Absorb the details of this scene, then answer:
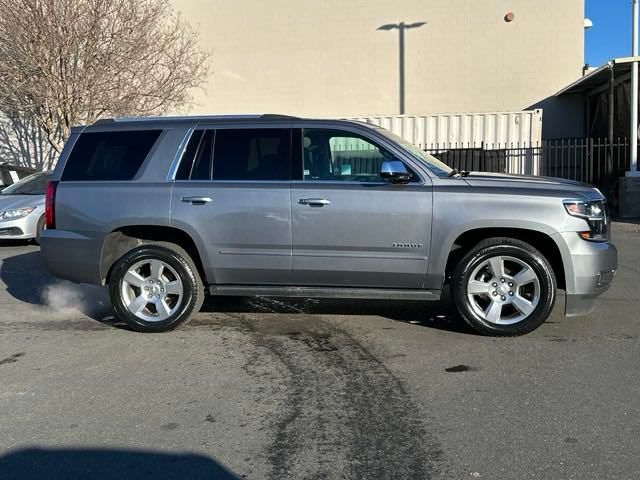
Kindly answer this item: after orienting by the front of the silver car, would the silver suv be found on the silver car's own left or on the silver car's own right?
on the silver car's own left

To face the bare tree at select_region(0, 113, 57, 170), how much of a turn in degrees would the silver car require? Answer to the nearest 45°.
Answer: approximately 135° to its right

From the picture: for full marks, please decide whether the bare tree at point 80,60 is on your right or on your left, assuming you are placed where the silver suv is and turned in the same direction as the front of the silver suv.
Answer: on your left

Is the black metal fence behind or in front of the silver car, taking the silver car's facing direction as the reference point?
behind

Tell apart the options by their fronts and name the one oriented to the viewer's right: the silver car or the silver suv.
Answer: the silver suv

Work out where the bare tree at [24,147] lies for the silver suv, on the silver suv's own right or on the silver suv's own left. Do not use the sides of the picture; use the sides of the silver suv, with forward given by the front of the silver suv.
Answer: on the silver suv's own left

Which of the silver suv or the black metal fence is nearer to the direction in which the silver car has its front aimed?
the silver suv

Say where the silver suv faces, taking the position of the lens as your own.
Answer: facing to the right of the viewer

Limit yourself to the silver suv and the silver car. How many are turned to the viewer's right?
1

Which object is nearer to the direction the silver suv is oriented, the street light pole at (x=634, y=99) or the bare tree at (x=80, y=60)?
the street light pole
